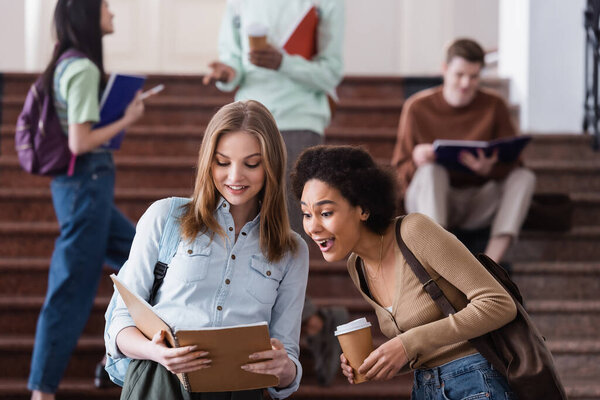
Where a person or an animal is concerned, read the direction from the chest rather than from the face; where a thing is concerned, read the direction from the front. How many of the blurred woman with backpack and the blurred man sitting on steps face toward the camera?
1

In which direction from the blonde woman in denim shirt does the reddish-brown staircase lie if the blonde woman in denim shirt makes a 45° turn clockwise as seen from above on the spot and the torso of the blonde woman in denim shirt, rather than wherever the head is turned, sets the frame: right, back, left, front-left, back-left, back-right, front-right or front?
back-right

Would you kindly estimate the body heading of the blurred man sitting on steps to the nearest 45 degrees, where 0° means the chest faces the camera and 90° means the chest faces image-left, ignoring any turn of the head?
approximately 0°

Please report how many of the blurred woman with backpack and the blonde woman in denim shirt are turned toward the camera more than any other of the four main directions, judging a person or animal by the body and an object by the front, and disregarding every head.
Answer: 1

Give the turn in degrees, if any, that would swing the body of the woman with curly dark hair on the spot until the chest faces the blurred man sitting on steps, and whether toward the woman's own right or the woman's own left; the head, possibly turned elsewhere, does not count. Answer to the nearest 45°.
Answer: approximately 135° to the woman's own right

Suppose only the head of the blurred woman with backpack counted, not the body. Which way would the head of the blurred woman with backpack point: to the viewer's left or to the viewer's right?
to the viewer's right

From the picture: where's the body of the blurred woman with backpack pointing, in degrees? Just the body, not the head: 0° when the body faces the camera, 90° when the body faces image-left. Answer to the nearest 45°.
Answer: approximately 270°

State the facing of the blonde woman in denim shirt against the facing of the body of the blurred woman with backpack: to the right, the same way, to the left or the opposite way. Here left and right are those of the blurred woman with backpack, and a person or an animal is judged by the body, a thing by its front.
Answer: to the right

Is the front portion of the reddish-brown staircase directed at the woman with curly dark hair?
yes
